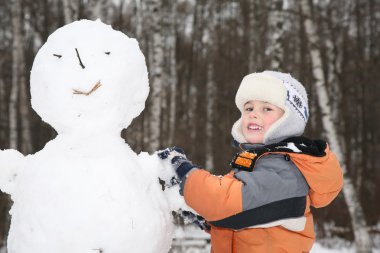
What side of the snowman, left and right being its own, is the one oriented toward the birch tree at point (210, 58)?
back

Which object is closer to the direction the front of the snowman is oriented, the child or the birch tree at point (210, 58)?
the child

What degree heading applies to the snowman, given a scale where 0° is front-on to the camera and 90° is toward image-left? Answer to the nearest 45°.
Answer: approximately 0°

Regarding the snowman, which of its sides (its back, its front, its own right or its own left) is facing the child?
left

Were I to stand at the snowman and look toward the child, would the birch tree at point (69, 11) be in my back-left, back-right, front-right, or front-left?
back-left

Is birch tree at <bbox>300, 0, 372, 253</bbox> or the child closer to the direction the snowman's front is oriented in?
the child

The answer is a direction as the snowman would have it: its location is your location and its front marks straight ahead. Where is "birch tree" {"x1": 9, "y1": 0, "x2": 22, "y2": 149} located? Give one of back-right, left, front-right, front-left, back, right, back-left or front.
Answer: back

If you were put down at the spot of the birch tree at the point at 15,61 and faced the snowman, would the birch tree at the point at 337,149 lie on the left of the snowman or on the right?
left

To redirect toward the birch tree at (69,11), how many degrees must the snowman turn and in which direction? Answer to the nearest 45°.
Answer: approximately 180°
